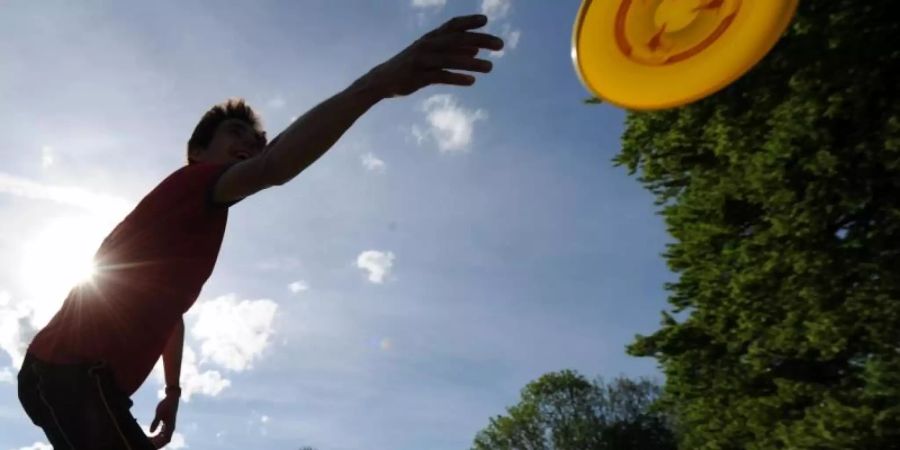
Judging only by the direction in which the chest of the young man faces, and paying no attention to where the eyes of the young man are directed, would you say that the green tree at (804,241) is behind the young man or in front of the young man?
in front

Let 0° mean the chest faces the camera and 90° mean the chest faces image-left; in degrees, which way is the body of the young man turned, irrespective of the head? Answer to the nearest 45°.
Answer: approximately 270°

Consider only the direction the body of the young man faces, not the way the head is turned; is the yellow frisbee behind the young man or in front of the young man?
in front
